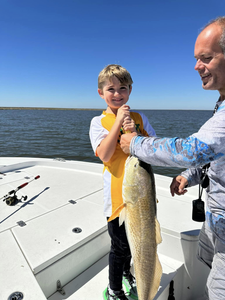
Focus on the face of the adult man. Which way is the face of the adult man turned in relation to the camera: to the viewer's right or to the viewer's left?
to the viewer's left

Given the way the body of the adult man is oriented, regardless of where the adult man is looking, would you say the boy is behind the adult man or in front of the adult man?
in front

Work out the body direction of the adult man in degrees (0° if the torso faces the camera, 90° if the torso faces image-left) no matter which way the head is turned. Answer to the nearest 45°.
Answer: approximately 90°
